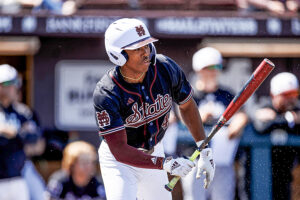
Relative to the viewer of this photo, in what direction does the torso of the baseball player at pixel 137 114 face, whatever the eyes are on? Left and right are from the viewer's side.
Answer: facing the viewer and to the right of the viewer

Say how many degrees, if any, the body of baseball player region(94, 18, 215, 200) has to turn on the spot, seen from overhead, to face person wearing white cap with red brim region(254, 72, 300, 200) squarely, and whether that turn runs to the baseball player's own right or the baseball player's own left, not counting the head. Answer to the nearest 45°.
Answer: approximately 90° to the baseball player's own left

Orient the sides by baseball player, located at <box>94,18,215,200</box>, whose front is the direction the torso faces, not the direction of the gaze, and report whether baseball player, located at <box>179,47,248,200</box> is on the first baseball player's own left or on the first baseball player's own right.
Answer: on the first baseball player's own left

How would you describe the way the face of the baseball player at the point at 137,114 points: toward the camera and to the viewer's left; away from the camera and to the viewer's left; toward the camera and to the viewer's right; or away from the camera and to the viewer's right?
toward the camera and to the viewer's right

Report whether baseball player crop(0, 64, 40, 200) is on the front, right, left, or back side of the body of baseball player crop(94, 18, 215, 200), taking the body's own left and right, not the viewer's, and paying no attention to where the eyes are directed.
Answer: back
